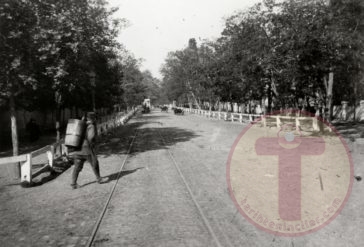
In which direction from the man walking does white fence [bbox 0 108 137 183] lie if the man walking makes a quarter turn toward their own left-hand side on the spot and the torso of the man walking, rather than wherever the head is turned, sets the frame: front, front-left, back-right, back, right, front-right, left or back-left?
front-left

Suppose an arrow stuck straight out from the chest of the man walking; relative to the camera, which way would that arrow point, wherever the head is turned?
to the viewer's right
